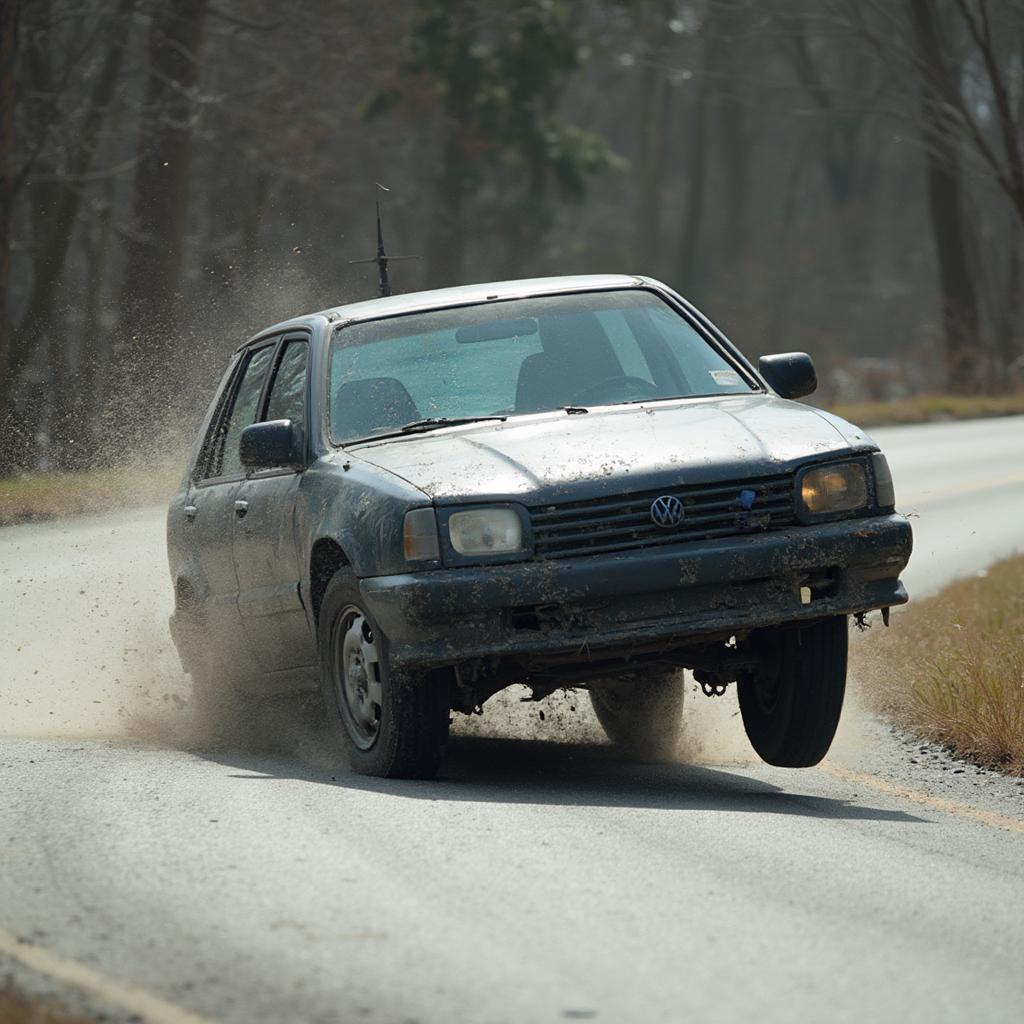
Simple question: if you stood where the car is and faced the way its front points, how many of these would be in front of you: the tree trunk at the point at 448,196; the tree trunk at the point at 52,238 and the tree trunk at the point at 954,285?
0

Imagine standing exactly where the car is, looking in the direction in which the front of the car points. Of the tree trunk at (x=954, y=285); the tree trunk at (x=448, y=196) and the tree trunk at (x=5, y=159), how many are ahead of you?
0

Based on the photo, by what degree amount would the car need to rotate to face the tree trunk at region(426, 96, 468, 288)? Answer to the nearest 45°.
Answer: approximately 135° to its left

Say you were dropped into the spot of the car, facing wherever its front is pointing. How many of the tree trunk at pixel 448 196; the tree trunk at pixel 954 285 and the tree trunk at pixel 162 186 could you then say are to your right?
0

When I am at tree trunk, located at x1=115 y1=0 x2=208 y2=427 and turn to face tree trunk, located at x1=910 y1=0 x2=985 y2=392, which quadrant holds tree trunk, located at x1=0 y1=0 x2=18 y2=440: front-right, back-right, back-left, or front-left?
back-right

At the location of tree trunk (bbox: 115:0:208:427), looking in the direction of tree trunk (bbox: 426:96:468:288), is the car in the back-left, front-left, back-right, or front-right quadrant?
back-right

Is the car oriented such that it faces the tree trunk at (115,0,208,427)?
no

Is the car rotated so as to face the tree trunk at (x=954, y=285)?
no

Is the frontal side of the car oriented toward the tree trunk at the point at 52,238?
no

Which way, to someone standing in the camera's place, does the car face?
facing the viewer and to the right of the viewer

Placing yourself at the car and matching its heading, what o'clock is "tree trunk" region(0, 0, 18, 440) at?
The tree trunk is roughly at 7 o'clock from the car.

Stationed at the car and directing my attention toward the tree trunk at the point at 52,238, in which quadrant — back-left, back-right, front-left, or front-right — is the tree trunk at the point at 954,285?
front-right
